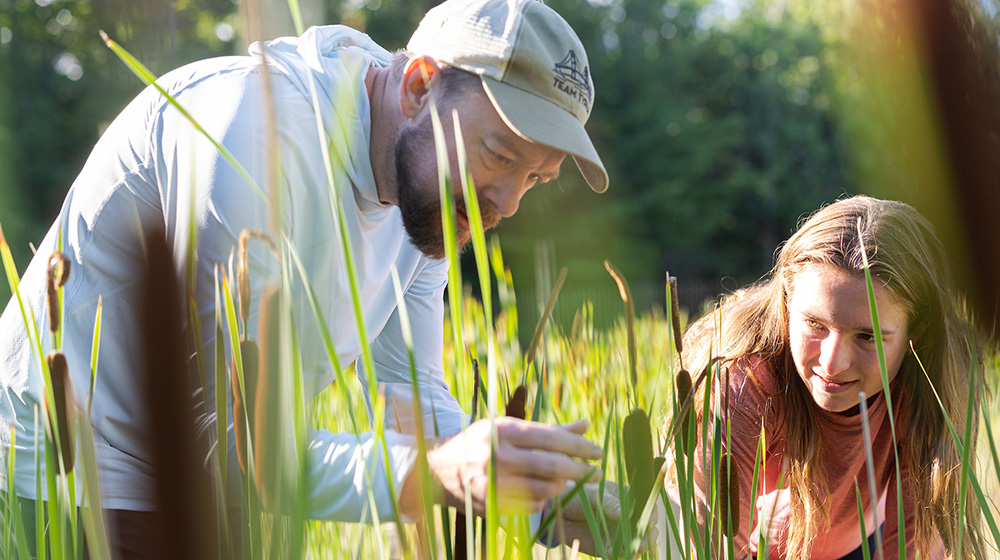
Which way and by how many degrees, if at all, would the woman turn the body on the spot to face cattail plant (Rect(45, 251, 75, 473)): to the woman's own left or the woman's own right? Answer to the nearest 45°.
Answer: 0° — they already face it

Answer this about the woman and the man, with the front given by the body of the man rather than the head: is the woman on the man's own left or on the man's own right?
on the man's own left

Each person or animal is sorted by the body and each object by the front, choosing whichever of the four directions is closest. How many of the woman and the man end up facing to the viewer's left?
0

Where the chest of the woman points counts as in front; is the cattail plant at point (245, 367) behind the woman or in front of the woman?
in front

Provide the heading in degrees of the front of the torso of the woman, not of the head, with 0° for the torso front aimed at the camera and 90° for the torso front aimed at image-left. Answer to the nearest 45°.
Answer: approximately 0°

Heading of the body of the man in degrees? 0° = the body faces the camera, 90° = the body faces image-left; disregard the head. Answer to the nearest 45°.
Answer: approximately 315°

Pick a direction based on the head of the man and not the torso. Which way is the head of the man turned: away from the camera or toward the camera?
toward the camera
